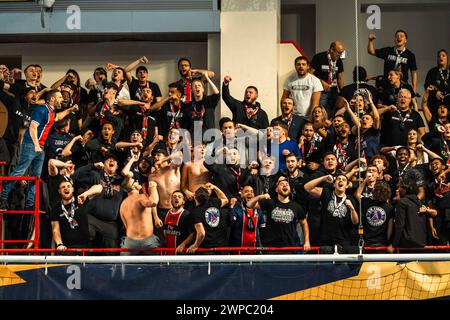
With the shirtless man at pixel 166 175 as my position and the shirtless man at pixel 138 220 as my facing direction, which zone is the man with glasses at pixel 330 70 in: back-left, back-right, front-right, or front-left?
back-left

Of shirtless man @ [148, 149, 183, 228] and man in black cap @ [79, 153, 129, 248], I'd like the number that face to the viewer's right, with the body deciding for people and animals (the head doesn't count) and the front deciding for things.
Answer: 0

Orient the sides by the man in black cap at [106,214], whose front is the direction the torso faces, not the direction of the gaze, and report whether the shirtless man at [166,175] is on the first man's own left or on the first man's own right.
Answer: on the first man's own left

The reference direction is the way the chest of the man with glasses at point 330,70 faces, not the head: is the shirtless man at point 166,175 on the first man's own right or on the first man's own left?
on the first man's own right

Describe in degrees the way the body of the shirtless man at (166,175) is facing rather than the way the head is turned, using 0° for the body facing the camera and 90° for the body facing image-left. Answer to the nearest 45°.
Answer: approximately 45°

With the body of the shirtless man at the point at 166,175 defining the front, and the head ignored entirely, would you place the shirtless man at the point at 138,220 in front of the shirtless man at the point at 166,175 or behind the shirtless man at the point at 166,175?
in front

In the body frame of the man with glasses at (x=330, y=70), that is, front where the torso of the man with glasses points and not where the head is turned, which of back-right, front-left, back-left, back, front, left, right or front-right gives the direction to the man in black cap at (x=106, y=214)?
right

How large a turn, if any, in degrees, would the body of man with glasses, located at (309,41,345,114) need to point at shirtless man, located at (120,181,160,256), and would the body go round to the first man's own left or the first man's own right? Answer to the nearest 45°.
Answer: approximately 90° to the first man's own right

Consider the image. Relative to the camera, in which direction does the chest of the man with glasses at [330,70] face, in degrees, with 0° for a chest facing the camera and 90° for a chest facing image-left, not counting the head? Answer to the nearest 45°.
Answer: approximately 315°

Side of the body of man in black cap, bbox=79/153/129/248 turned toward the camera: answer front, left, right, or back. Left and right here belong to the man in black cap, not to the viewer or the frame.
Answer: front

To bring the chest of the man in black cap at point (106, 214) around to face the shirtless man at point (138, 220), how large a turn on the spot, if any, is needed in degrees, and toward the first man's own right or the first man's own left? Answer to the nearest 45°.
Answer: approximately 45° to the first man's own left
